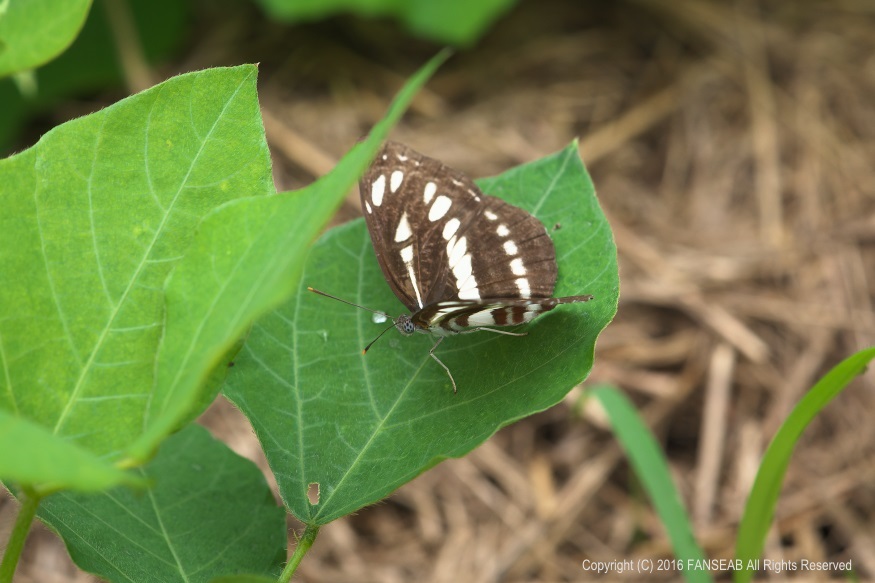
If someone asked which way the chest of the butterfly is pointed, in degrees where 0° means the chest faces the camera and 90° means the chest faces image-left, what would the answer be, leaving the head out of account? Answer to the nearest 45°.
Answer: approximately 90°

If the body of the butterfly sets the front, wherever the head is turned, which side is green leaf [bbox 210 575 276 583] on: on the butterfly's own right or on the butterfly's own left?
on the butterfly's own left

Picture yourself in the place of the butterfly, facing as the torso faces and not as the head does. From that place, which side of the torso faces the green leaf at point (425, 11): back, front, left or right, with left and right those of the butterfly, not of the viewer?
right
